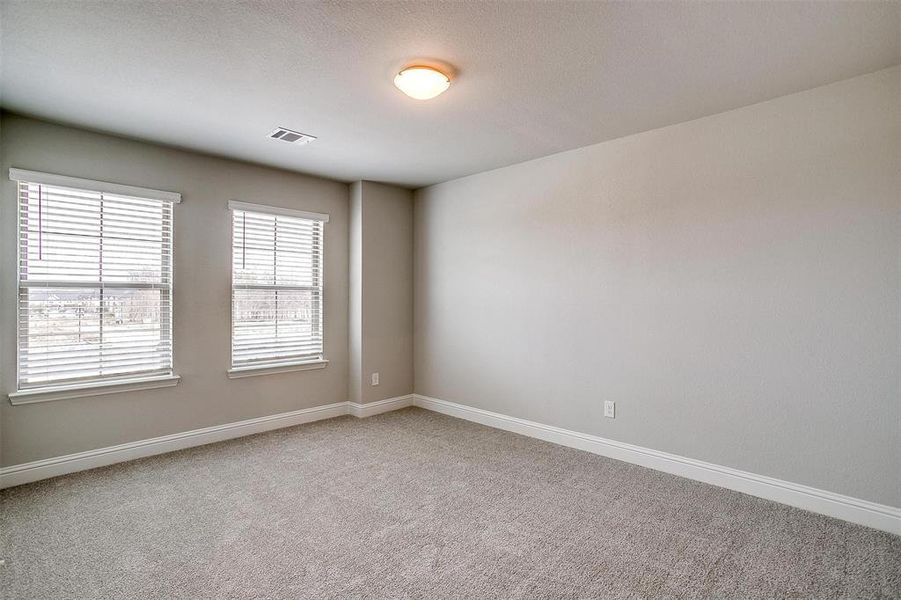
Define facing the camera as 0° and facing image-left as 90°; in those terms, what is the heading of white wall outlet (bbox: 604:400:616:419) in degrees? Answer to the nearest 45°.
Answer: approximately 45°
